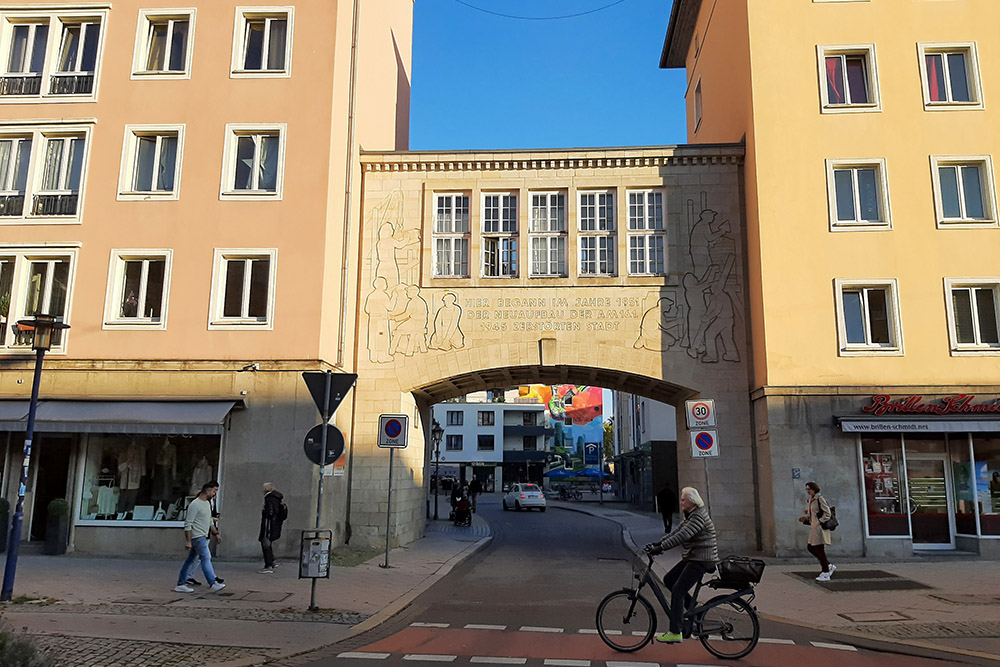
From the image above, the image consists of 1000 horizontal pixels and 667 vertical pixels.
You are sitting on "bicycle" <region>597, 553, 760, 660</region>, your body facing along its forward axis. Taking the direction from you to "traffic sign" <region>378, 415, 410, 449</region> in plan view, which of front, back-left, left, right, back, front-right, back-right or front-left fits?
front-right

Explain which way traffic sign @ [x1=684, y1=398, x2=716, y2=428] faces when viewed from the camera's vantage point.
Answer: facing the viewer

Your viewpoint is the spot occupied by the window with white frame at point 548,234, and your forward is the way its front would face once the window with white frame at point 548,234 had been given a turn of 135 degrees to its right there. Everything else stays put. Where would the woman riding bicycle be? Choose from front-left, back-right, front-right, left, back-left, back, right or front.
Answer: back-left

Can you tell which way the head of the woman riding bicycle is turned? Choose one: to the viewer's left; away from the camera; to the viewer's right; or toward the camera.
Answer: to the viewer's left

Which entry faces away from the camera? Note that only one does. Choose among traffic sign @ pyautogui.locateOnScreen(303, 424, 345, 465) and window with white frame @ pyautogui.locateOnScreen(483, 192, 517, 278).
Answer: the traffic sign

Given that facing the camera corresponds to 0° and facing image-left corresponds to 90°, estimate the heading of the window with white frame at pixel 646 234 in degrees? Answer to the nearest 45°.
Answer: approximately 0°

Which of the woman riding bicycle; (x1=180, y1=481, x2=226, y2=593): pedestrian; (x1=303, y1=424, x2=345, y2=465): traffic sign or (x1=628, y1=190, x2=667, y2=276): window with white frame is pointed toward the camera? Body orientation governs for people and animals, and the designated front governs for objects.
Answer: the window with white frame

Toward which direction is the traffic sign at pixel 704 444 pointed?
toward the camera

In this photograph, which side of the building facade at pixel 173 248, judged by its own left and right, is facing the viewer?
front

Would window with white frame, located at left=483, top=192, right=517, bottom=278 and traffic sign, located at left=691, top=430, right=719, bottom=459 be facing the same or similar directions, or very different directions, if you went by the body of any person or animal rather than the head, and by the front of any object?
same or similar directions

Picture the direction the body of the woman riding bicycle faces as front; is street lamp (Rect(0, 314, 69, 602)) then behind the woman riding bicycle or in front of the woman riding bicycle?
in front

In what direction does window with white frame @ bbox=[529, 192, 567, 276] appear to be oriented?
toward the camera

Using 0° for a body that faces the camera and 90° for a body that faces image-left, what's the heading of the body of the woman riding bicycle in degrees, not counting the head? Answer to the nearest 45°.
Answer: approximately 90°
